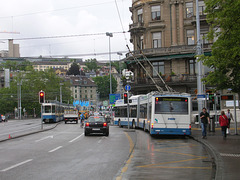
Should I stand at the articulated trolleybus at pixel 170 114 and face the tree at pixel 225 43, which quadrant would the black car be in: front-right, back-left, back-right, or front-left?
back-right

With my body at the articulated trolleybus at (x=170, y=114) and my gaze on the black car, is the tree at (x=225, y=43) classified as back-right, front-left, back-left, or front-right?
back-left

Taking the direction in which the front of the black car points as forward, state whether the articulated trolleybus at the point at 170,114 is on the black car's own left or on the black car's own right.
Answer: on the black car's own right

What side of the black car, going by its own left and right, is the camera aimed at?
back

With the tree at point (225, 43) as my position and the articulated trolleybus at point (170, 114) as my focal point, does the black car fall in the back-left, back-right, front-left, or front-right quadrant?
front-left
